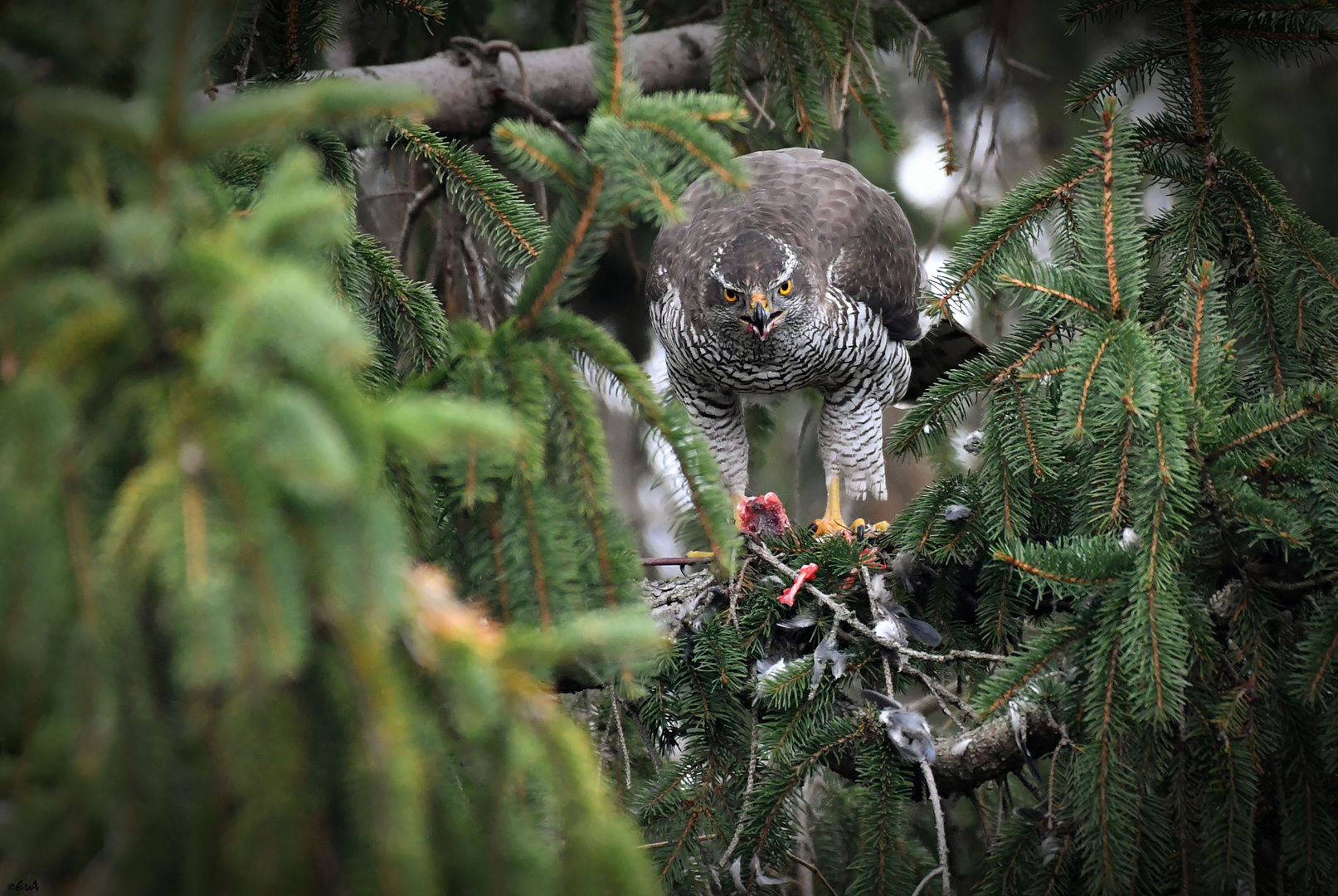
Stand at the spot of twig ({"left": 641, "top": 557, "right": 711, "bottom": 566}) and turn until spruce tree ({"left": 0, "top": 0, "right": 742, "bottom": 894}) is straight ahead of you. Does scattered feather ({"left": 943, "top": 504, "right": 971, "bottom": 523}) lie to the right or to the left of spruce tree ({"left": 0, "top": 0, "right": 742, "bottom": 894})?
left

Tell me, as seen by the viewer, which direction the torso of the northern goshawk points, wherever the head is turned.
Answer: toward the camera

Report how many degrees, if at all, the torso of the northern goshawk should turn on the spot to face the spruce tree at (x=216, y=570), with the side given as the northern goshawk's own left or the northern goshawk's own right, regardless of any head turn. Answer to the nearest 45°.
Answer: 0° — it already faces it
